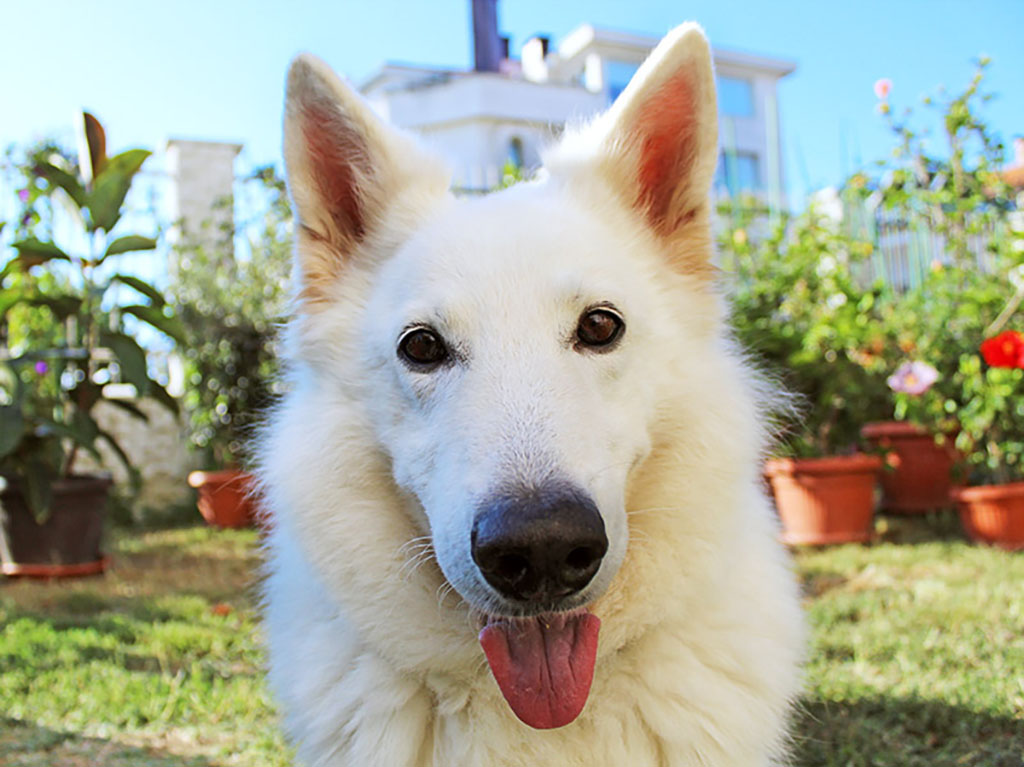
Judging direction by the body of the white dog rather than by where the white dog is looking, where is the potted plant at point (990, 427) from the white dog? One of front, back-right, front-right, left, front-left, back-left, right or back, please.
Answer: back-left

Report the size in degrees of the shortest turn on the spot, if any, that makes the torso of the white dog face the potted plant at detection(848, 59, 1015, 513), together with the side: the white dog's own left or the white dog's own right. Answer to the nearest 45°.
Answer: approximately 135° to the white dog's own left

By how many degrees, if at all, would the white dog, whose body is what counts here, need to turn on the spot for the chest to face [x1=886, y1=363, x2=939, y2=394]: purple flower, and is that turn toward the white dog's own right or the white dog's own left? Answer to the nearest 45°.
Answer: approximately 135° to the white dog's own left

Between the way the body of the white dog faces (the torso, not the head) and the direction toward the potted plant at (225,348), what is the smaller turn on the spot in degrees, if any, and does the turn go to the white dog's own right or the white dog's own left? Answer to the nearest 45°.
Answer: approximately 135° to the white dog's own right

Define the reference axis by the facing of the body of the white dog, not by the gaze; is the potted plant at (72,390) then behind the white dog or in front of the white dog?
behind

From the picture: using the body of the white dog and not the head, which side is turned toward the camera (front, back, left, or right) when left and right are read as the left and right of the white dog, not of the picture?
front

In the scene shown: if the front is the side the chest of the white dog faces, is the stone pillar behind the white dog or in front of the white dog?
behind

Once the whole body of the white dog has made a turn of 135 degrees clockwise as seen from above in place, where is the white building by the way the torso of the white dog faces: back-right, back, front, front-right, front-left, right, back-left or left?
front-right

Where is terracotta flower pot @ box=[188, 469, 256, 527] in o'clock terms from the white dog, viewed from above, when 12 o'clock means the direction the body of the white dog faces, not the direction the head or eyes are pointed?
The terracotta flower pot is roughly at 5 o'clock from the white dog.
